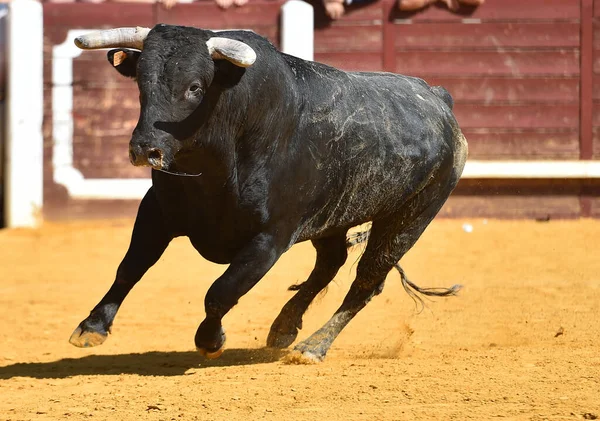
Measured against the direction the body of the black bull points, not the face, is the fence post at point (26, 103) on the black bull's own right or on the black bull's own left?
on the black bull's own right

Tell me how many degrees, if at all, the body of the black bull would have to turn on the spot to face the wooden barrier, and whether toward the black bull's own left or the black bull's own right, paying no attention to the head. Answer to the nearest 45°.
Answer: approximately 135° to the black bull's own right

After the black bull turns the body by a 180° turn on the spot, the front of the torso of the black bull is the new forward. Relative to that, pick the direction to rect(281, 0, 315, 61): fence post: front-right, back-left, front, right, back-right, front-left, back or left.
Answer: front-left

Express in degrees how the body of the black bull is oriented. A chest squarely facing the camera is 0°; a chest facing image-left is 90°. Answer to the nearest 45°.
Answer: approximately 45°
